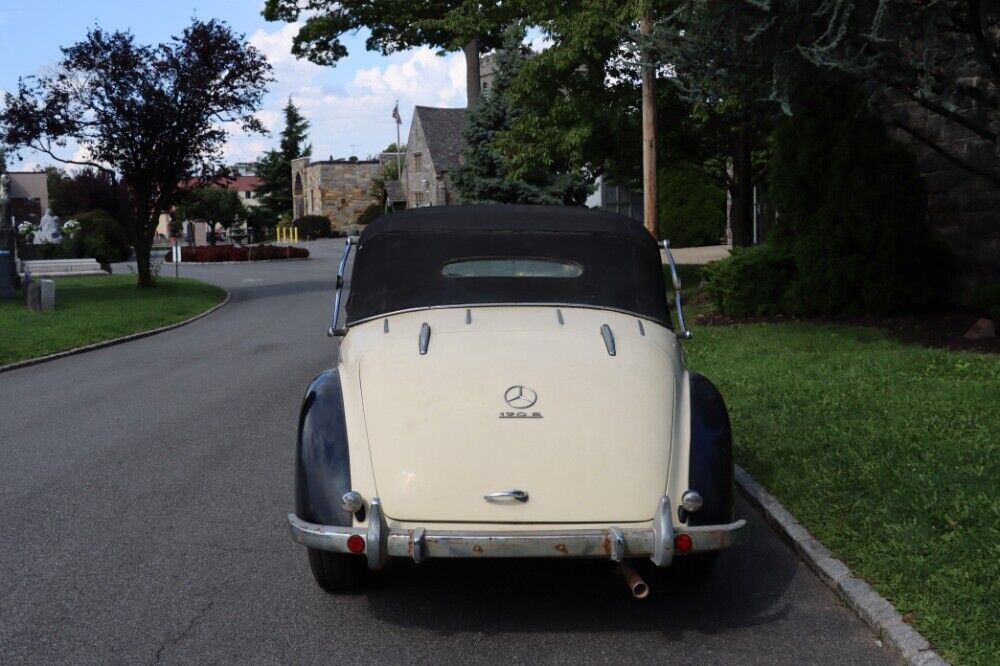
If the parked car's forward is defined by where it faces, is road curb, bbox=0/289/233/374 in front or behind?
in front

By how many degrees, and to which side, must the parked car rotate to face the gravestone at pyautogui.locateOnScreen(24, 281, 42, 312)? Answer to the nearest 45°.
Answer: approximately 45° to its left

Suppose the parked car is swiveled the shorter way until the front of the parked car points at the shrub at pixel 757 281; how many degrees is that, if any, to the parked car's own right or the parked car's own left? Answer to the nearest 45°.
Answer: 0° — it already faces it

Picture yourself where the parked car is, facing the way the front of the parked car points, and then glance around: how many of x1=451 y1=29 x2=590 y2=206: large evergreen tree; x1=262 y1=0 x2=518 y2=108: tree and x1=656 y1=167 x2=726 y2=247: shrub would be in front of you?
3

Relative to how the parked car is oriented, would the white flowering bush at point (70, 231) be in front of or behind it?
in front

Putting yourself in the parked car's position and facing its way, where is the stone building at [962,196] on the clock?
The stone building is roughly at 1 o'clock from the parked car.

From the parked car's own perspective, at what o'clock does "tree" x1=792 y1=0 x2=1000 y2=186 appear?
The tree is roughly at 1 o'clock from the parked car.

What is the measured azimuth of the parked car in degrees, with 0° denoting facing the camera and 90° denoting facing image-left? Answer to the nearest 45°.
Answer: approximately 180°
